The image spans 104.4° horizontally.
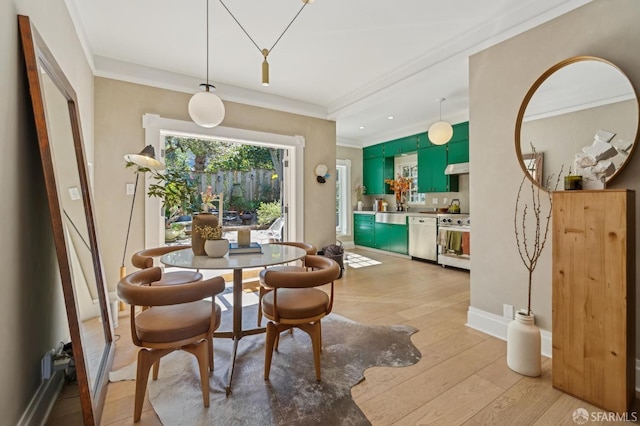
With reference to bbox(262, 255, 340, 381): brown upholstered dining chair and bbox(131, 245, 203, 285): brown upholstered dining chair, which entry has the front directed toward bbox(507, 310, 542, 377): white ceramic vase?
bbox(131, 245, 203, 285): brown upholstered dining chair

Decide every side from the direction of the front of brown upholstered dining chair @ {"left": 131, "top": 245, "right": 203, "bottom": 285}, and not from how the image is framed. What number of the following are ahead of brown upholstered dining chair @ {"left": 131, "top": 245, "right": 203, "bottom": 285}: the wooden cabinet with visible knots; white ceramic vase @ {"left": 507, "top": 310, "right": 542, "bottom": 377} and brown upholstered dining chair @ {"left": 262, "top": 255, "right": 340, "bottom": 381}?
3

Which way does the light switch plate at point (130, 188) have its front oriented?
toward the camera

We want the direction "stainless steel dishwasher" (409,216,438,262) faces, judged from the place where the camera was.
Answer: facing the viewer and to the left of the viewer

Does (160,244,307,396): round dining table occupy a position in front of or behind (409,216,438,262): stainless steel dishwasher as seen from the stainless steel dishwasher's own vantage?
in front

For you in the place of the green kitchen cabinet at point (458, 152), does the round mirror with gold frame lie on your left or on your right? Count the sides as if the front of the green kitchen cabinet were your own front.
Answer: on your left

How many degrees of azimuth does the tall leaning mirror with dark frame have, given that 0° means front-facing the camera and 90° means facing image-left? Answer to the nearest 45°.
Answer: approximately 270°

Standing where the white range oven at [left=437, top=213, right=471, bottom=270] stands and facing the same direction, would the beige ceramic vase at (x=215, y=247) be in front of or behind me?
in front

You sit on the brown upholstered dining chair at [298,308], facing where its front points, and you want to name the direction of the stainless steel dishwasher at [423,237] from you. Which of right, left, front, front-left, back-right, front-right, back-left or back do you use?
right

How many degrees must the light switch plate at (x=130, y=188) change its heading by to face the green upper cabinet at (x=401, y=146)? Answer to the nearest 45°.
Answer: approximately 90° to its left

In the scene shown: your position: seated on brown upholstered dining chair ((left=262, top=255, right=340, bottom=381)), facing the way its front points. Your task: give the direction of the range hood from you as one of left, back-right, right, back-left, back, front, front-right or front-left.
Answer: right

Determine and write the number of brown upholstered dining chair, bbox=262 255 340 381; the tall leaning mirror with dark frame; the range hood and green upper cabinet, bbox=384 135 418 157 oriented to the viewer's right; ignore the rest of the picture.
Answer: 1

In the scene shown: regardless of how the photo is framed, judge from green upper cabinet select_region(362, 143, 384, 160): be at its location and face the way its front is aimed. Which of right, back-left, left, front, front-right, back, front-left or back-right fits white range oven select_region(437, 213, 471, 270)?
left
